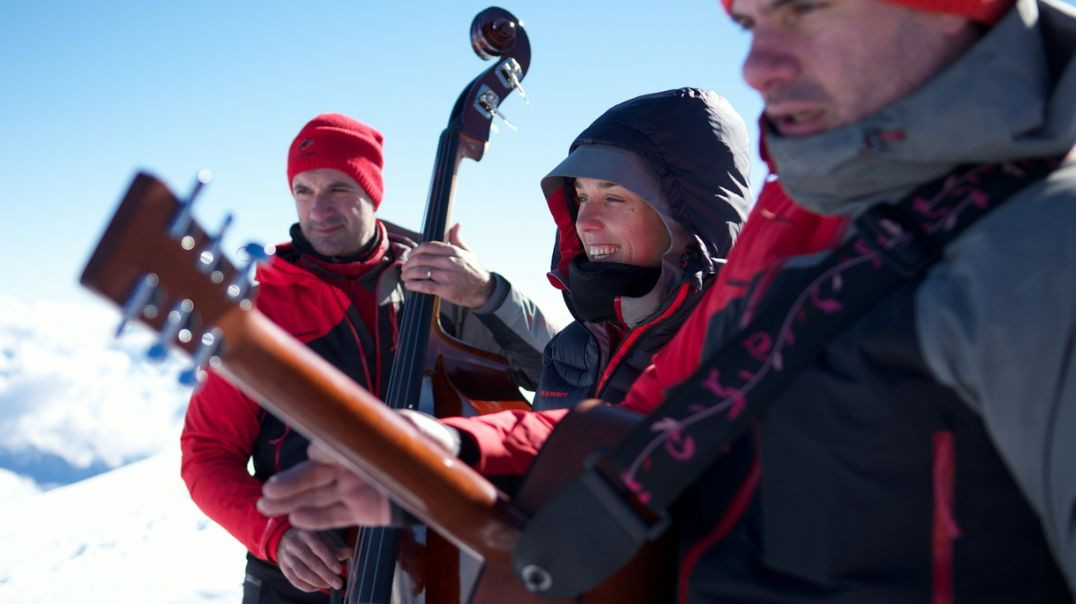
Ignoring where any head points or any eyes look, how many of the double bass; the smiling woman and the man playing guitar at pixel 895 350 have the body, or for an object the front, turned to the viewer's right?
0

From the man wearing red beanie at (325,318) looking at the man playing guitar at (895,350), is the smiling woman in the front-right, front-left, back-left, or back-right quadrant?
front-left

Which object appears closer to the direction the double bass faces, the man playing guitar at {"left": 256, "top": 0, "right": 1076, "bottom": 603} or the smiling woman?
the man playing guitar

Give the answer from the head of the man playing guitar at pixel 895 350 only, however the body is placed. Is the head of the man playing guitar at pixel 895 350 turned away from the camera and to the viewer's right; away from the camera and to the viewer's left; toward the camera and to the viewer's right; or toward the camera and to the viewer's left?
toward the camera and to the viewer's left

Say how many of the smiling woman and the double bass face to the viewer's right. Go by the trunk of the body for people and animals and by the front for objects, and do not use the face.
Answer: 0

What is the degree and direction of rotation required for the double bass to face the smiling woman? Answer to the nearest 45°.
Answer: approximately 90° to its left

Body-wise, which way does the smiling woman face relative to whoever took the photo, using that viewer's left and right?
facing the viewer and to the left of the viewer

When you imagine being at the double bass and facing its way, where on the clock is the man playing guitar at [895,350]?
The man playing guitar is roughly at 10 o'clock from the double bass.

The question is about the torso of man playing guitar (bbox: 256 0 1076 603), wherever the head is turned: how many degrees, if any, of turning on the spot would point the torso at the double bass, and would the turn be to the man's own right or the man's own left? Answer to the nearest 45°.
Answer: approximately 90° to the man's own right

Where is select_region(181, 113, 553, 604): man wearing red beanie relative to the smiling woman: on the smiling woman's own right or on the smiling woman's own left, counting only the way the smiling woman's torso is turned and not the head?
on the smiling woman's own right

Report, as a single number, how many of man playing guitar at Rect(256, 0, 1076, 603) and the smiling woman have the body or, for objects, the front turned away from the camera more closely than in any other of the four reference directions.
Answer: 0
